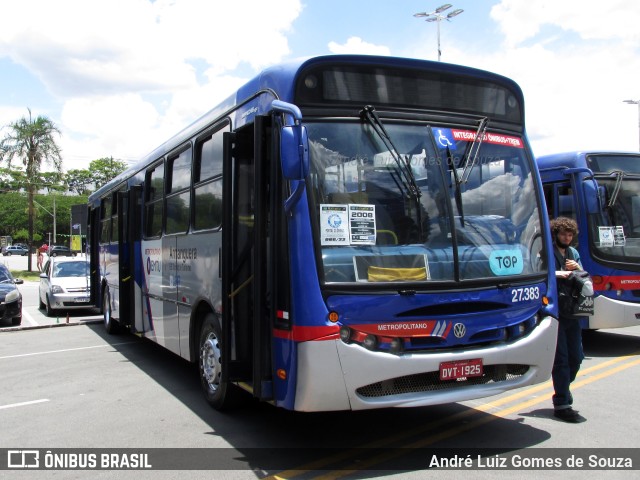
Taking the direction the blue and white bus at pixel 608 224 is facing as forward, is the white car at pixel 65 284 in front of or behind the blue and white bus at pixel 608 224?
behind

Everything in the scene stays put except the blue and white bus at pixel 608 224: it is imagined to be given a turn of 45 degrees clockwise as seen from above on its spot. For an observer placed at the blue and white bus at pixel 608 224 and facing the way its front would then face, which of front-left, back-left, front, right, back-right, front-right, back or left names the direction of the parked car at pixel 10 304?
right

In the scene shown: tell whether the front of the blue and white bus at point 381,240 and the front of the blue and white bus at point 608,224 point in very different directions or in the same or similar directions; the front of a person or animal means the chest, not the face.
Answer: same or similar directions

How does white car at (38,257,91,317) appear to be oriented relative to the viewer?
toward the camera

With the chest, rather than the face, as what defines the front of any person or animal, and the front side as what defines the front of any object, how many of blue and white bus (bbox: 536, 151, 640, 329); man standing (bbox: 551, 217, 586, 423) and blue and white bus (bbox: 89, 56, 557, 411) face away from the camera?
0

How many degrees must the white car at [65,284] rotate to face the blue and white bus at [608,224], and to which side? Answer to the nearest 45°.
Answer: approximately 45° to its left

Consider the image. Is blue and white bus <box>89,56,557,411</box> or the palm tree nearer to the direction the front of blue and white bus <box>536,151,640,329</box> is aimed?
the blue and white bus

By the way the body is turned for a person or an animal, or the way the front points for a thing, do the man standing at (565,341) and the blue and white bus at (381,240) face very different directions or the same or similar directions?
same or similar directions

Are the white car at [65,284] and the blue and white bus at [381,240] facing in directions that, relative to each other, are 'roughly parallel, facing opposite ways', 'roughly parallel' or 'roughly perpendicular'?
roughly parallel

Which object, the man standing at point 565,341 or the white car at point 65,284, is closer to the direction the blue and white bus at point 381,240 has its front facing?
the man standing

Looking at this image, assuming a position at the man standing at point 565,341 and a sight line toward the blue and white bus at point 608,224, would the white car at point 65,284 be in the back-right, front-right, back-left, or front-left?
front-left

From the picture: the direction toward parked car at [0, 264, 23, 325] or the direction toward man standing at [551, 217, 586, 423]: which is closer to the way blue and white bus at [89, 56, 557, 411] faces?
the man standing
